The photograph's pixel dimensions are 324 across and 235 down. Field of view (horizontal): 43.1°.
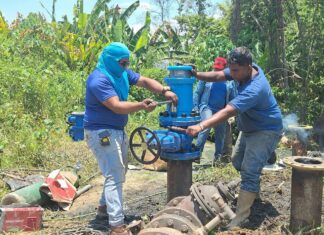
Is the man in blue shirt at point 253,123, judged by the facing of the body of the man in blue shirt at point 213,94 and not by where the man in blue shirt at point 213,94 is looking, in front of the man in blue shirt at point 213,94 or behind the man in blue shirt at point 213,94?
in front

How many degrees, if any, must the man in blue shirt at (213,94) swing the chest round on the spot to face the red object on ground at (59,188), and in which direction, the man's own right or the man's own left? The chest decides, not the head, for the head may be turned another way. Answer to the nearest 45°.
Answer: approximately 45° to the man's own right

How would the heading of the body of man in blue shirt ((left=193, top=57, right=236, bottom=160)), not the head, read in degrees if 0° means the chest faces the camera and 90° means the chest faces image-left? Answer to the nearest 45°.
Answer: approximately 0°

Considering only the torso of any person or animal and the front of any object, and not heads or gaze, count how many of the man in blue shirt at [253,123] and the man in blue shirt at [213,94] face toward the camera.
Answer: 1

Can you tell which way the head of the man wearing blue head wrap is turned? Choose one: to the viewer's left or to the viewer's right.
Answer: to the viewer's right

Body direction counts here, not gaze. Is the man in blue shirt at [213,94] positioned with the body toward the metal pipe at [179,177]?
yes

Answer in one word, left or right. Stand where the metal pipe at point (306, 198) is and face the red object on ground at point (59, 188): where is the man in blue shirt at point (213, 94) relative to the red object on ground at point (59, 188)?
right

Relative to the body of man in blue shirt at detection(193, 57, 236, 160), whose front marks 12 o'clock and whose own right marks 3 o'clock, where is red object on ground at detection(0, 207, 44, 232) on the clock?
The red object on ground is roughly at 1 o'clock from the man in blue shirt.

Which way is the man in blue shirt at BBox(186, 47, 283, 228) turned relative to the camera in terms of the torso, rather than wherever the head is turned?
to the viewer's left

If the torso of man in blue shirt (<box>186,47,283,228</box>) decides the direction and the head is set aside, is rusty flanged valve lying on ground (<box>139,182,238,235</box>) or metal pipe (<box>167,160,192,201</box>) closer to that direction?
the metal pipe

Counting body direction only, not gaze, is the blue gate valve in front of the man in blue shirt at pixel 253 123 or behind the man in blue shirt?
in front

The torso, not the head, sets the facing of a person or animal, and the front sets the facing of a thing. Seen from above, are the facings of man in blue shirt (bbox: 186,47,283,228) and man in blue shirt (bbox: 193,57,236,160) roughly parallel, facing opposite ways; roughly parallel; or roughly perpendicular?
roughly perpendicular

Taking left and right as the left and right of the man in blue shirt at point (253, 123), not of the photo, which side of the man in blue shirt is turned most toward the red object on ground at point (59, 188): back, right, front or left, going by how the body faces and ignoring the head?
front
